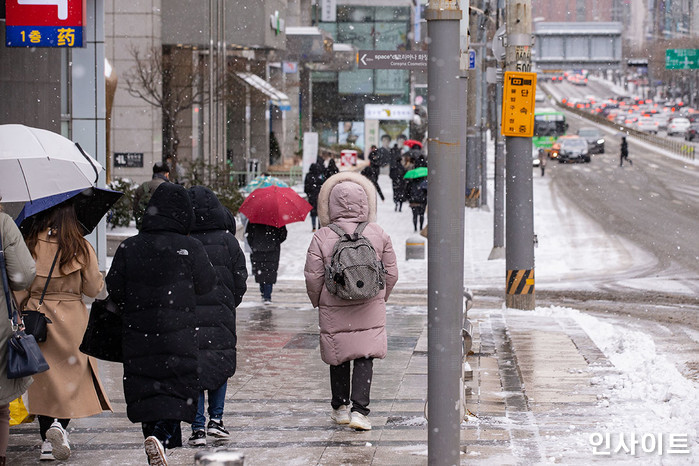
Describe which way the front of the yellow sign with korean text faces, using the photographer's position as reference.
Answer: facing the viewer

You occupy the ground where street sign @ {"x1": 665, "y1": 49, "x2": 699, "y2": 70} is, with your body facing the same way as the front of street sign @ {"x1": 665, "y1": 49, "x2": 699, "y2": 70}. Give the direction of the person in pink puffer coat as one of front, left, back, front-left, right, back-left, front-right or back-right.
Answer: front

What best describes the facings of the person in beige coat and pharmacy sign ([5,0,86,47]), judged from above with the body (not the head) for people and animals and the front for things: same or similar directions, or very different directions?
very different directions

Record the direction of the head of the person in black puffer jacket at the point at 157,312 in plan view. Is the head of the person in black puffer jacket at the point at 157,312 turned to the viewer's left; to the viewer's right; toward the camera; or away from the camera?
away from the camera

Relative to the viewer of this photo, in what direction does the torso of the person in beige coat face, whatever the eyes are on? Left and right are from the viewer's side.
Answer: facing away from the viewer

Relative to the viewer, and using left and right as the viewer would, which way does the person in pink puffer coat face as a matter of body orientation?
facing away from the viewer

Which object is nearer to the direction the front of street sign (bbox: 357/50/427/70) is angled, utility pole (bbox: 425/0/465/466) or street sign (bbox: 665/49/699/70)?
the utility pole

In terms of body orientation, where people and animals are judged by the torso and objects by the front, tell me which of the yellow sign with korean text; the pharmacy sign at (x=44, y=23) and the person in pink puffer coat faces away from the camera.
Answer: the person in pink puffer coat

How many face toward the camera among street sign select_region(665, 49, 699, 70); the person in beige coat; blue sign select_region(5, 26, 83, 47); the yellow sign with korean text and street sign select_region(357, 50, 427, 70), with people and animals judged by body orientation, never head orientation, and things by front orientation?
4

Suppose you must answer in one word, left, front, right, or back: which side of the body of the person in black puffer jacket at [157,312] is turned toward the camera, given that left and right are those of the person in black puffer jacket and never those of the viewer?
back

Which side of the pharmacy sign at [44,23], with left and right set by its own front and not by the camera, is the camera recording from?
front

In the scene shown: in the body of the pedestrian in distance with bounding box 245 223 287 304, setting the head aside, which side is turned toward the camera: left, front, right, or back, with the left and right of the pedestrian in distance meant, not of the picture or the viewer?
back

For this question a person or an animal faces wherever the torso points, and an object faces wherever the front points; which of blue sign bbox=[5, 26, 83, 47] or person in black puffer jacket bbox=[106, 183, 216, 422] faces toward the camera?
the blue sign

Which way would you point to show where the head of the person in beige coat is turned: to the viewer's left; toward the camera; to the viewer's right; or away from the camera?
away from the camera

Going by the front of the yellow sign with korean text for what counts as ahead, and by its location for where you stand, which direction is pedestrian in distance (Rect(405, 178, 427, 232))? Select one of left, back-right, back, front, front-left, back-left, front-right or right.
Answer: back
